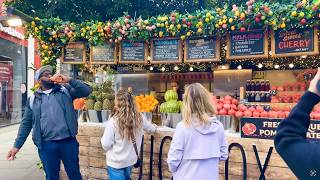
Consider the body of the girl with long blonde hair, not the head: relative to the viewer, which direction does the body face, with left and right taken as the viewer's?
facing away from the viewer

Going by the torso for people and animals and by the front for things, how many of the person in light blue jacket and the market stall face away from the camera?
1

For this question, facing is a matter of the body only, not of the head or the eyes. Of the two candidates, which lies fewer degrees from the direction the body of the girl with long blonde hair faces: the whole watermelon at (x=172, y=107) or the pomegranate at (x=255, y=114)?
the whole watermelon

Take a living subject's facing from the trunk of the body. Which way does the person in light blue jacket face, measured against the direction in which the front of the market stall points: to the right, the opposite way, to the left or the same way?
the opposite way

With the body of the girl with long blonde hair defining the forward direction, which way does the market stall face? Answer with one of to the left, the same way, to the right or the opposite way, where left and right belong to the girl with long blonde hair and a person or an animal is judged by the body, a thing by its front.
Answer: the opposite way

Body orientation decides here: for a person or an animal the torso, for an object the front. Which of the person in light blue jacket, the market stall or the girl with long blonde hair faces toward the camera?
the market stall

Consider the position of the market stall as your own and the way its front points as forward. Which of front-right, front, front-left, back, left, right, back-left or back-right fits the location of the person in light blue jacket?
front

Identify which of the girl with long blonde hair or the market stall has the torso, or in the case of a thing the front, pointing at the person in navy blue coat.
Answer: the market stall

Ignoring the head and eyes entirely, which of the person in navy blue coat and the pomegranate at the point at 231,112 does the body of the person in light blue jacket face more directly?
the pomegranate

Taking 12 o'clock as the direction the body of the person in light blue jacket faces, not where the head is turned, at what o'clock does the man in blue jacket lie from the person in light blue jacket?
The man in blue jacket is roughly at 10 o'clock from the person in light blue jacket.

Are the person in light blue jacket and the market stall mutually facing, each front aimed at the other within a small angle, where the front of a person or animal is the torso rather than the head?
yes

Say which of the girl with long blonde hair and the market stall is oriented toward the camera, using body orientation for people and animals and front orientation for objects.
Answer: the market stall

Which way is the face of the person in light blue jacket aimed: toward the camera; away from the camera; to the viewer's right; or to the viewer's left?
away from the camera

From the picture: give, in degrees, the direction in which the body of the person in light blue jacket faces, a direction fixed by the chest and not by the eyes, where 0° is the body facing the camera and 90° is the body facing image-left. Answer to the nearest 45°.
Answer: approximately 180°

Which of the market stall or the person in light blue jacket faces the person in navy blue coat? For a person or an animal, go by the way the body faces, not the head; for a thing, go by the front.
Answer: the market stall

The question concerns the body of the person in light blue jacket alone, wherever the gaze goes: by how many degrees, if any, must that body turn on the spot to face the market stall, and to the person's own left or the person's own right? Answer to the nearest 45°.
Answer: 0° — they already face it

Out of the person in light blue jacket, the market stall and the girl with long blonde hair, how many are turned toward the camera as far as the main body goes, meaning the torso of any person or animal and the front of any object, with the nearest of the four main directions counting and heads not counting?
1

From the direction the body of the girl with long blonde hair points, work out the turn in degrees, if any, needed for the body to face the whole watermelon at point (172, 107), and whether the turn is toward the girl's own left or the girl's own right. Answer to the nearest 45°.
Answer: approximately 45° to the girl's own right

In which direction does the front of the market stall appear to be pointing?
toward the camera

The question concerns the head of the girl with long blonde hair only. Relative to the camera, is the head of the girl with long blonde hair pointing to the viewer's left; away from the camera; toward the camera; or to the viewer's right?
away from the camera

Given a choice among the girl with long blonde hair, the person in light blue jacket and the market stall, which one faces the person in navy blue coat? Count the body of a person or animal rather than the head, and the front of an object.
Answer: the market stall
